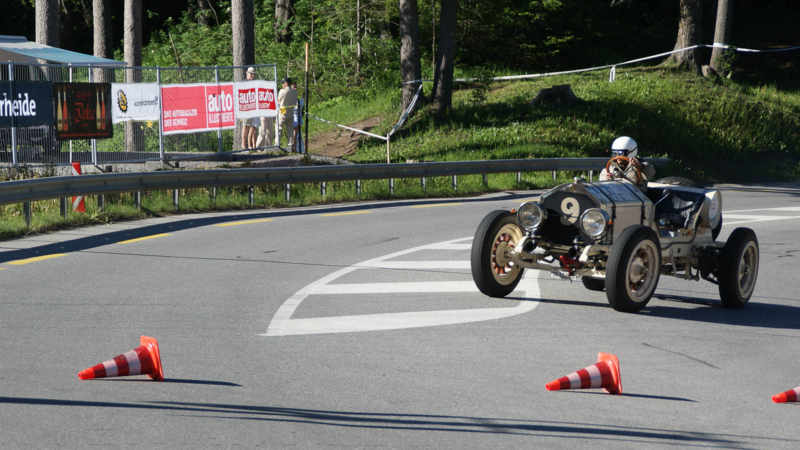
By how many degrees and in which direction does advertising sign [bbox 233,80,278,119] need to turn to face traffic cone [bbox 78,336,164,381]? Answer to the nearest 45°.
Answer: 0° — it already faces it

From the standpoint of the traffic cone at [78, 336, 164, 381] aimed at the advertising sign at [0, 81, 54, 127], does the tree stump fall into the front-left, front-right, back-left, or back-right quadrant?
front-right

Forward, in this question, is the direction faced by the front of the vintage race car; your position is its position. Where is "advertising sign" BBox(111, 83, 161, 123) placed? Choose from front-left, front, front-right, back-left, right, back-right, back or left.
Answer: right

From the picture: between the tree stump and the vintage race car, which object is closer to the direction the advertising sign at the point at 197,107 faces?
the vintage race car

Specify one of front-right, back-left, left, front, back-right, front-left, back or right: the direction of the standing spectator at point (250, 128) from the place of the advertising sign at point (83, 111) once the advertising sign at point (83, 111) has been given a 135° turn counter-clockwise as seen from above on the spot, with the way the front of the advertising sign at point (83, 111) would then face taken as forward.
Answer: front

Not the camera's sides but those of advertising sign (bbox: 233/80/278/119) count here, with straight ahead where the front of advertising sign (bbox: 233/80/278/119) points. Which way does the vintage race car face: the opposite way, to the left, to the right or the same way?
to the right

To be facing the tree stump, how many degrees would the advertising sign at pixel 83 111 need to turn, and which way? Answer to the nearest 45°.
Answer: approximately 90° to its left

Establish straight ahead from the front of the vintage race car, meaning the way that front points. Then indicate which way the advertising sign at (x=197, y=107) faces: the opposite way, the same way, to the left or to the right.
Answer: to the left

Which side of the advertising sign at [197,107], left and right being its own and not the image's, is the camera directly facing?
front

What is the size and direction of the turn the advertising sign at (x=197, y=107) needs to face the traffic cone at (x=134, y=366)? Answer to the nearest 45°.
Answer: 0° — it already faces it

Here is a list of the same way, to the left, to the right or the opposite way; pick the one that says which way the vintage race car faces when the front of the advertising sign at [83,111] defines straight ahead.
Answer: to the right

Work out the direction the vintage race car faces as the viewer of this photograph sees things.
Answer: facing the viewer and to the left of the viewer

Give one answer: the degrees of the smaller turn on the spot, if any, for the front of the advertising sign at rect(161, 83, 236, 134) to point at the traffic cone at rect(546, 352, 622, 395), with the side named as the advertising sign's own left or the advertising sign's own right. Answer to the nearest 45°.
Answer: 0° — it already faces it

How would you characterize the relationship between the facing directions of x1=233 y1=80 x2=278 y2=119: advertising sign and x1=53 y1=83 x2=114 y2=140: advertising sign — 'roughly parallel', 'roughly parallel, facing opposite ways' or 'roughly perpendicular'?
roughly parallel

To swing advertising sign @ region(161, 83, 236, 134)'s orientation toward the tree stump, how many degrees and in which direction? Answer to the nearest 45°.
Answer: approximately 135° to its left

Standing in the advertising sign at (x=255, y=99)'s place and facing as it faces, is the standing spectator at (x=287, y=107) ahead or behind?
behind

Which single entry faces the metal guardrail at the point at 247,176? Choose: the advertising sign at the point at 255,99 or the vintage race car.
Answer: the advertising sign

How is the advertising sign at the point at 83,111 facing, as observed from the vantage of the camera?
facing the viewer
